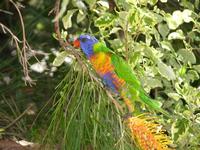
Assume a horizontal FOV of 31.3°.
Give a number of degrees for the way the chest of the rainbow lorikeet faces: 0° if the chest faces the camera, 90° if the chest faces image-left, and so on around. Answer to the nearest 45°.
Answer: approximately 90°
